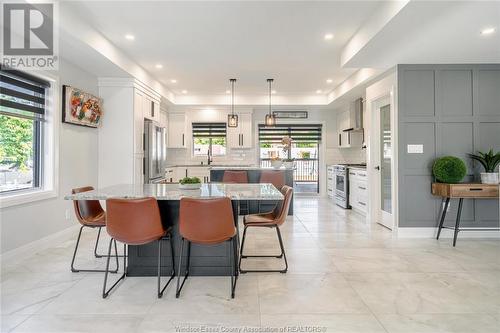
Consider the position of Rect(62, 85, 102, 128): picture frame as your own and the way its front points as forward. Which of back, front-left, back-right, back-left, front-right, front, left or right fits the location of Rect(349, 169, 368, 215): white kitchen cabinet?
front-left

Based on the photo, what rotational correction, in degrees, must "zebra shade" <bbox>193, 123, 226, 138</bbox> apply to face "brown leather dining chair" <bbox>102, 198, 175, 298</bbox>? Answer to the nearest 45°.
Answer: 0° — it already faces it

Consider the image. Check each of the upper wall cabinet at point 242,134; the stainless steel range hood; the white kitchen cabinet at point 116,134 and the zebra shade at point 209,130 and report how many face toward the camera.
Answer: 2

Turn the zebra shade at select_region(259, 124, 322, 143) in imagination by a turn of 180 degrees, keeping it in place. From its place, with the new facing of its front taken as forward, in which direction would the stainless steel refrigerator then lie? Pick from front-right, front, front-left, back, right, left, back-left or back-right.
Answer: back-left

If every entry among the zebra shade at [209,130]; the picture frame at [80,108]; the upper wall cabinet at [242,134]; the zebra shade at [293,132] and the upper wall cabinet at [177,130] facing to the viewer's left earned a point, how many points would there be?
0

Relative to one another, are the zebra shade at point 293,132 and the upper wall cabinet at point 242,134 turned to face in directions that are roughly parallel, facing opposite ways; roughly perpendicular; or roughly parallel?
roughly parallel

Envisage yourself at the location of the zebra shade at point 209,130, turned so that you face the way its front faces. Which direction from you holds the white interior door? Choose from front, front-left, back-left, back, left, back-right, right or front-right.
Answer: front-left

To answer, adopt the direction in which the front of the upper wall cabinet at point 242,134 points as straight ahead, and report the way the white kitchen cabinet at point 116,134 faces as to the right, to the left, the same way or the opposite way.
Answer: to the left

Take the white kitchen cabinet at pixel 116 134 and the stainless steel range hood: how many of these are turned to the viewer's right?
1

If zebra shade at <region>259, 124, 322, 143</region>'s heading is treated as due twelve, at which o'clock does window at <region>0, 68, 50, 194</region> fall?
The window is roughly at 1 o'clock from the zebra shade.

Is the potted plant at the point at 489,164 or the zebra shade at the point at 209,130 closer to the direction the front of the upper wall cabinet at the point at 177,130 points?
the potted plant

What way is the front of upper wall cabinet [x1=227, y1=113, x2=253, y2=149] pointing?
toward the camera

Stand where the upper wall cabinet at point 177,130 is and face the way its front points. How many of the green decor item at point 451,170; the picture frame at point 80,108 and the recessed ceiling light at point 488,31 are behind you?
0

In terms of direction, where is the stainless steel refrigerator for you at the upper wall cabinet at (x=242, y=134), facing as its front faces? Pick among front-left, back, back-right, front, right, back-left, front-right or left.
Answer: front-right

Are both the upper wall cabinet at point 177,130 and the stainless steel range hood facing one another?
no

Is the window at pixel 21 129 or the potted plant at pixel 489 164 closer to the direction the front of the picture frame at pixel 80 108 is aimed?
the potted plant

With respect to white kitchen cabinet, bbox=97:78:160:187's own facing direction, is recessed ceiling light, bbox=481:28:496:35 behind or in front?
in front

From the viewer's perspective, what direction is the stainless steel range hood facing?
to the viewer's left

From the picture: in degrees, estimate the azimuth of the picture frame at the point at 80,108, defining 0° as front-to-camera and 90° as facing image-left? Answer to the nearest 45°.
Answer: approximately 315°

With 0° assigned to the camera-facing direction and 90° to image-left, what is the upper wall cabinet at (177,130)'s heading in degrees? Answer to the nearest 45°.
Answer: approximately 0°

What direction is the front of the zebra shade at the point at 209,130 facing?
toward the camera
